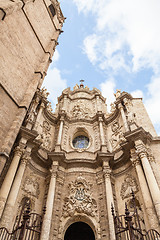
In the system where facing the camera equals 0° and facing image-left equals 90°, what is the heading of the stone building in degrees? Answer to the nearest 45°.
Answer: approximately 0°
